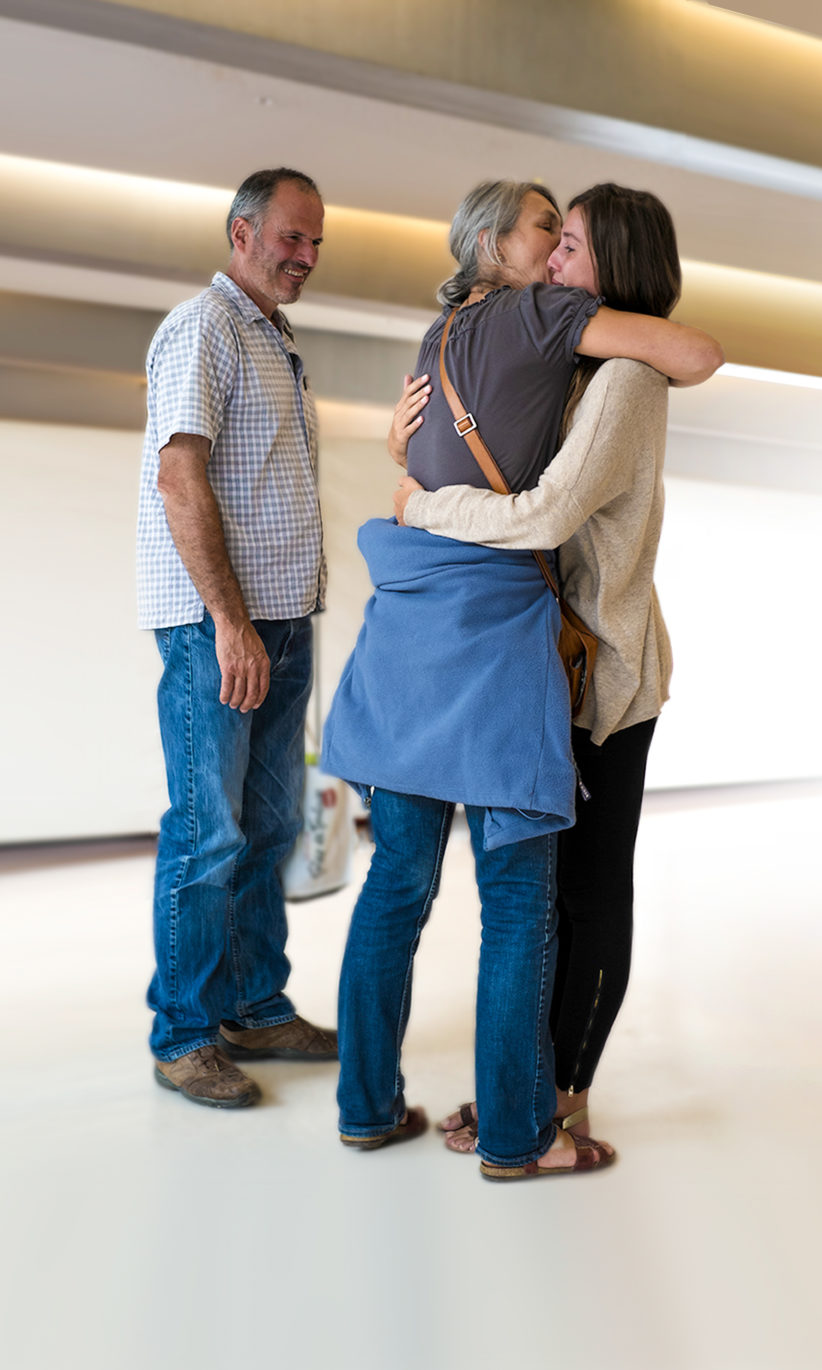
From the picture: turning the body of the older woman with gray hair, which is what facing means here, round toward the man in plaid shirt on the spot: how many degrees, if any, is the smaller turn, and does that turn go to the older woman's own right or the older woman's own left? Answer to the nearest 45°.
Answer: approximately 90° to the older woman's own left

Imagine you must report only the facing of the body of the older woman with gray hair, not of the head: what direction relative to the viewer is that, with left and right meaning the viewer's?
facing away from the viewer and to the right of the viewer
